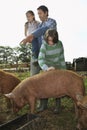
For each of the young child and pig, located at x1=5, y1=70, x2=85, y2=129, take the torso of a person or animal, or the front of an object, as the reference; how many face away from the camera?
0

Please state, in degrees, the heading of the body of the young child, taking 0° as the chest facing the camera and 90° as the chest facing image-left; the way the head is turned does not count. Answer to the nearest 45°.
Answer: approximately 45°

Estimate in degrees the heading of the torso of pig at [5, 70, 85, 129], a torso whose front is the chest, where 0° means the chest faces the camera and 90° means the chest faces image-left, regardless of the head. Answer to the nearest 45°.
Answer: approximately 90°
